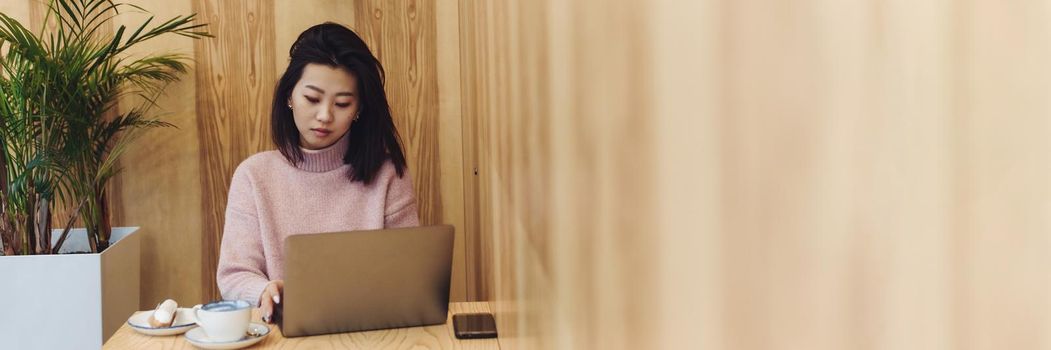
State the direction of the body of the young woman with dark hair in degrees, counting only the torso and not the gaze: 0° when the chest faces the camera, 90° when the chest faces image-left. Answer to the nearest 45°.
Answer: approximately 0°

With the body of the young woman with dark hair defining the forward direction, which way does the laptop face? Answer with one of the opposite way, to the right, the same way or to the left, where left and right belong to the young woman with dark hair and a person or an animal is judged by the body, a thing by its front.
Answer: the opposite way

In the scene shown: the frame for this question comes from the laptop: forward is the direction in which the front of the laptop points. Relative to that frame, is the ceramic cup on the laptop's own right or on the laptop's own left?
on the laptop's own left

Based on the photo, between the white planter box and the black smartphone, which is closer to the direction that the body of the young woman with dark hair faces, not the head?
the black smartphone

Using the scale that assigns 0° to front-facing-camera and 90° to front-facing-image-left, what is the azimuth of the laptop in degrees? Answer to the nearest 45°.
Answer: approximately 180°

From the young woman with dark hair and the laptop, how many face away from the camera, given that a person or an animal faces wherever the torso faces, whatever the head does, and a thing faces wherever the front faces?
1

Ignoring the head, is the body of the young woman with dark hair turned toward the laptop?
yes
